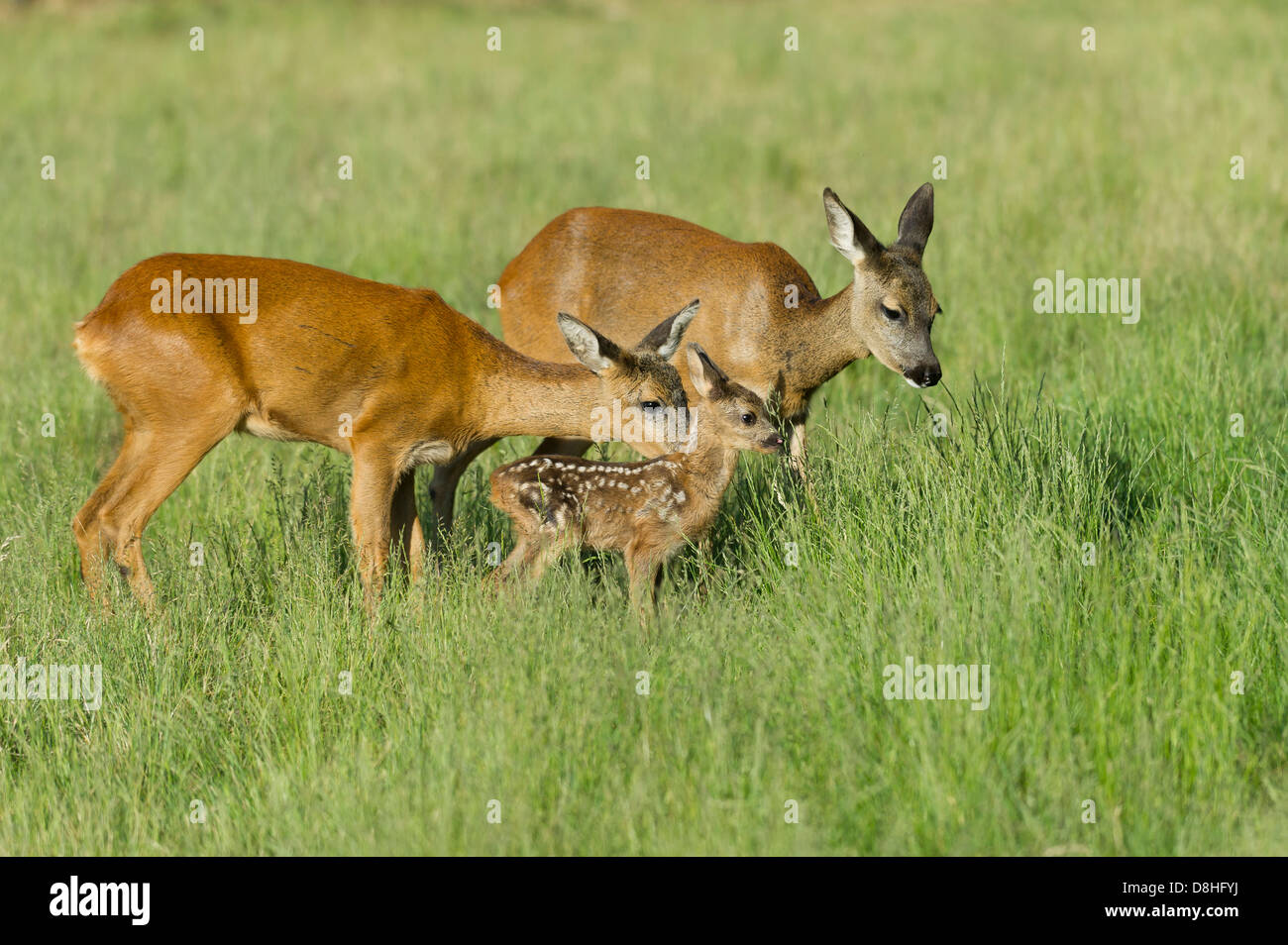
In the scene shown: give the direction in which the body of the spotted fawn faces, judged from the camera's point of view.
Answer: to the viewer's right

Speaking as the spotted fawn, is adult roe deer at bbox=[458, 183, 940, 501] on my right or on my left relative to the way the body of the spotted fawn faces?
on my left

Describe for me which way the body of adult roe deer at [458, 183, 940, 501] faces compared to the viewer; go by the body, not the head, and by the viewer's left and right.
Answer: facing to the right of the viewer

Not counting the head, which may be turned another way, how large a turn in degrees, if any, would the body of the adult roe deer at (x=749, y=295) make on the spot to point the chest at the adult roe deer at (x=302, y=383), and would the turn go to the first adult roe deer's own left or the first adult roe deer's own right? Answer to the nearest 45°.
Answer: approximately 135° to the first adult roe deer's own right

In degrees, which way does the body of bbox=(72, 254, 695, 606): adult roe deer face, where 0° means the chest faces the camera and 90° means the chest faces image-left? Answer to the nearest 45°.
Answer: approximately 270°

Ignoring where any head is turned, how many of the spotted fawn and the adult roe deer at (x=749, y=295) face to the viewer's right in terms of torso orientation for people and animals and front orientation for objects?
2

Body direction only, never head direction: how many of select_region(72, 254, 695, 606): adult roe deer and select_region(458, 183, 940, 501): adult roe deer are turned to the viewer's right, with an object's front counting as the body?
2
